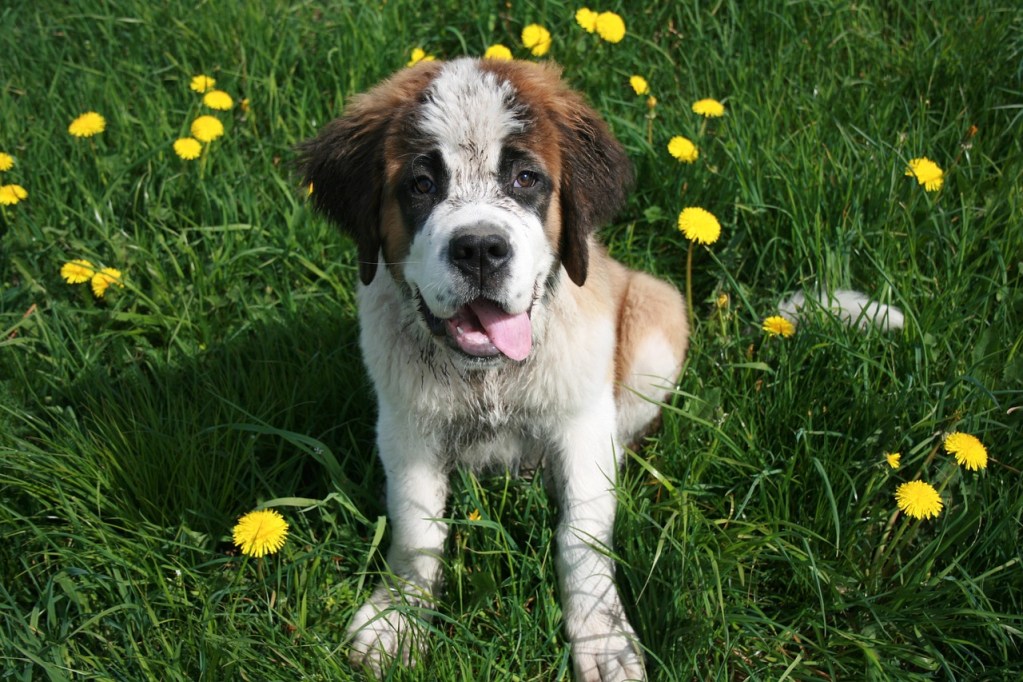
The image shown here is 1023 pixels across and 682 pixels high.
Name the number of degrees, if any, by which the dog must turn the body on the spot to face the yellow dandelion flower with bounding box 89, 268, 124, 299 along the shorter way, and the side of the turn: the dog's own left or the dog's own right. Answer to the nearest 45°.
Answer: approximately 135° to the dog's own right

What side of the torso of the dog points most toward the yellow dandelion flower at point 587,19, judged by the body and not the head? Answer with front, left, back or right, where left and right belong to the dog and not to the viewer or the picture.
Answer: back

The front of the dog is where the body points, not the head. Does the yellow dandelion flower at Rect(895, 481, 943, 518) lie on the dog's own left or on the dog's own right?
on the dog's own left

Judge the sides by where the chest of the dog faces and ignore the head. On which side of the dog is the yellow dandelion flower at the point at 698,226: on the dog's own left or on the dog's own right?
on the dog's own left

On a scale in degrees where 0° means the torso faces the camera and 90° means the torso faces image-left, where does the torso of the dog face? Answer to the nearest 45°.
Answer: approximately 0°

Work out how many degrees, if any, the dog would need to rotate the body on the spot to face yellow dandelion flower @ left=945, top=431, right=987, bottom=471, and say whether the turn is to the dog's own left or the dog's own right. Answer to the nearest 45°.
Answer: approximately 90° to the dog's own left

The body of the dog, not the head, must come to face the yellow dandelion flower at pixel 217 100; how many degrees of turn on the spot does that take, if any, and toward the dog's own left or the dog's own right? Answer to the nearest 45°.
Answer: approximately 135° to the dog's own right

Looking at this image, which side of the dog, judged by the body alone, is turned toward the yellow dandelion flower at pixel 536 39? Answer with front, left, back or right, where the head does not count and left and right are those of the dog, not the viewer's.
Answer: back

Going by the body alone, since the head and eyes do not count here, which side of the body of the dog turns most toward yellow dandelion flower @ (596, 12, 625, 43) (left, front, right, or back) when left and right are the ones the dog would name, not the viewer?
back

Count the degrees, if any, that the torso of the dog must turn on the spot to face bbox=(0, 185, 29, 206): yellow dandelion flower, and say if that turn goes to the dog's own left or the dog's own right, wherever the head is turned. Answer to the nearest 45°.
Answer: approximately 135° to the dog's own right
